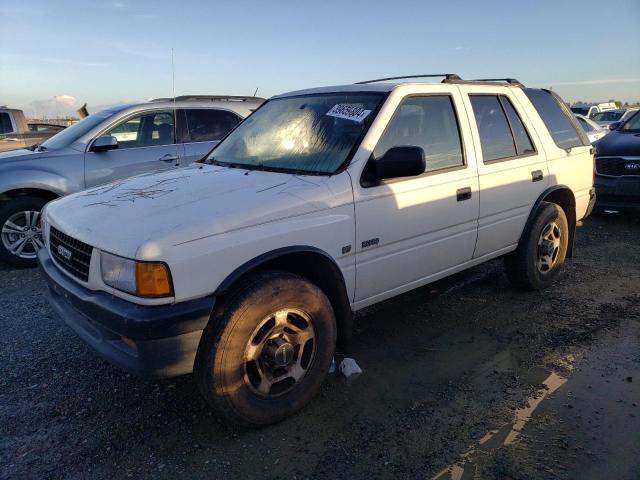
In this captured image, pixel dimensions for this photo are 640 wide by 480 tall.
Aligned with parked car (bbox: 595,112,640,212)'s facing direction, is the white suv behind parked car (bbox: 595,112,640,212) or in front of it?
in front

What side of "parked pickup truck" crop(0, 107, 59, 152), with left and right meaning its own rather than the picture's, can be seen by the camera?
left

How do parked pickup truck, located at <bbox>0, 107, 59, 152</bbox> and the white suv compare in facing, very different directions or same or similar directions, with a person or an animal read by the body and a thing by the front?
same or similar directions

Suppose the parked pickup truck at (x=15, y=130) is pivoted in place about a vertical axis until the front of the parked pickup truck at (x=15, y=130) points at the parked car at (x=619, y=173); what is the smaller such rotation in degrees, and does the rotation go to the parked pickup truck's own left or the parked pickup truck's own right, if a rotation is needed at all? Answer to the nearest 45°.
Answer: approximately 135° to the parked pickup truck's own left

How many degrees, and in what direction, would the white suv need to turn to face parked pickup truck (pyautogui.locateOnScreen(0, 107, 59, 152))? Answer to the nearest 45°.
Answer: approximately 90° to its right

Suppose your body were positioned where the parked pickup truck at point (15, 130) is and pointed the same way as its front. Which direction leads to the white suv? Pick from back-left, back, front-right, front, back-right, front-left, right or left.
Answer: left

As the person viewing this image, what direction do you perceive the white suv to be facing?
facing the viewer and to the left of the viewer

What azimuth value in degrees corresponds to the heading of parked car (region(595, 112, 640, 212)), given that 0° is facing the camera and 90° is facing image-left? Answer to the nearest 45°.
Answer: approximately 45°

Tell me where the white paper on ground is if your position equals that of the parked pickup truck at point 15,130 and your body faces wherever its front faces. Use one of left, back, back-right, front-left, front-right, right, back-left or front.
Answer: left

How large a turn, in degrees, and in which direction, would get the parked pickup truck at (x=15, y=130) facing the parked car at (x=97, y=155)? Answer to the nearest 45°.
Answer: approximately 90° to its left

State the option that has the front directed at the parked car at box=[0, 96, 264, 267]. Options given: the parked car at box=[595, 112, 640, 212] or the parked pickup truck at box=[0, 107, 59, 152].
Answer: the parked car at box=[595, 112, 640, 212]
